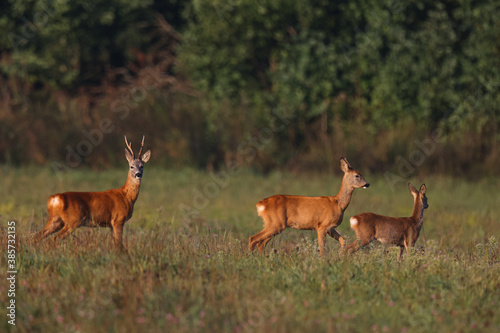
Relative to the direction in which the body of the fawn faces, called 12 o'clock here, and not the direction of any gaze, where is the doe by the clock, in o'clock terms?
The doe is roughly at 6 o'clock from the fawn.

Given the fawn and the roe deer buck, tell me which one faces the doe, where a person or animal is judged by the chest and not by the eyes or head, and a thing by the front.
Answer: the roe deer buck

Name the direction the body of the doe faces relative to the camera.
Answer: to the viewer's right

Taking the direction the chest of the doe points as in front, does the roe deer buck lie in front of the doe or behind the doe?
behind

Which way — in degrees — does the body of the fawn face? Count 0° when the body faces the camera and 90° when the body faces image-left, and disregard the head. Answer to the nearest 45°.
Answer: approximately 270°

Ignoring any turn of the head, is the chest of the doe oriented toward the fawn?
yes

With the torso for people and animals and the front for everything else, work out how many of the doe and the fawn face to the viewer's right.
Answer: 2

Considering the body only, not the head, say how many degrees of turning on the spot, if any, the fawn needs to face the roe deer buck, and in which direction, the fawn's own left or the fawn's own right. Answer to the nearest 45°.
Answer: approximately 180°

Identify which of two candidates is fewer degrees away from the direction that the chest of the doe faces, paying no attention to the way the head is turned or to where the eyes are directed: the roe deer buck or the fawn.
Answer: the fawn

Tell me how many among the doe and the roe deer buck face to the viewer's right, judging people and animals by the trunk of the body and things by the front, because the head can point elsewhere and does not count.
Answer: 2

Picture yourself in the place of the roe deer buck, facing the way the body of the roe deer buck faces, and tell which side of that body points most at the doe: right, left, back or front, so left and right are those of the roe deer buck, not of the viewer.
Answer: front

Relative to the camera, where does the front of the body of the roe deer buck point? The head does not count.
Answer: to the viewer's right
